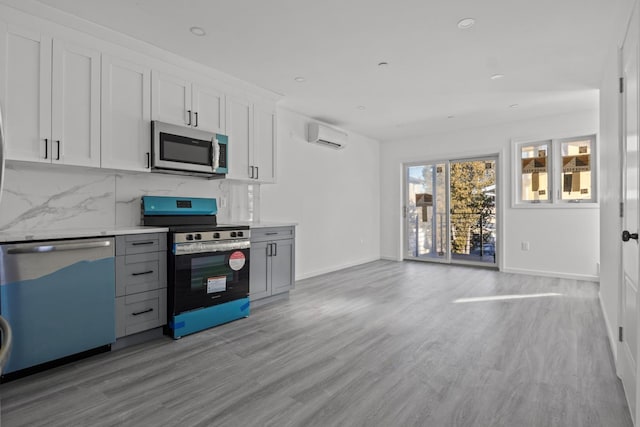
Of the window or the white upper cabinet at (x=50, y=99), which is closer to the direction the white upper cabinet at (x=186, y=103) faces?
the window

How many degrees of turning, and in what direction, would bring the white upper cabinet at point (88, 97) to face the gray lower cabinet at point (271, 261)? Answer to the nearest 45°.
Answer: approximately 45° to its left

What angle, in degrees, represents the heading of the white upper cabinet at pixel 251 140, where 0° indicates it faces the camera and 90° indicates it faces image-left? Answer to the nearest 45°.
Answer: approximately 315°

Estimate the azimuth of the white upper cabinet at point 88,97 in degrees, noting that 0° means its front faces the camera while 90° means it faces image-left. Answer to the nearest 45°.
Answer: approximately 315°

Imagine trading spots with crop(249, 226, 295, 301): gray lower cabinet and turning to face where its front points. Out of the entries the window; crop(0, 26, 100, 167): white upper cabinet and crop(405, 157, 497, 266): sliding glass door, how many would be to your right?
1

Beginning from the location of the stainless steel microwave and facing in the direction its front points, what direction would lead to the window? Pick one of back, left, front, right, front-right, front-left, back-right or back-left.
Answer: front-left

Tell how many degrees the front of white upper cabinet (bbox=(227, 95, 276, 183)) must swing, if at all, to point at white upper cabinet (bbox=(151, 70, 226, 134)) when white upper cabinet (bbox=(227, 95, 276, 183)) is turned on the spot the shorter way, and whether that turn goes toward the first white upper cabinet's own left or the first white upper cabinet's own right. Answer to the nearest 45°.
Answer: approximately 90° to the first white upper cabinet's own right

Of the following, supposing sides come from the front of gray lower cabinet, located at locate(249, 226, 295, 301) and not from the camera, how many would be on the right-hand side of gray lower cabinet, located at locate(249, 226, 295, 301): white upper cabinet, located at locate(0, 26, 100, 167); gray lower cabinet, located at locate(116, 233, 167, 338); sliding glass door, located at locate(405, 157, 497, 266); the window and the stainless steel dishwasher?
3

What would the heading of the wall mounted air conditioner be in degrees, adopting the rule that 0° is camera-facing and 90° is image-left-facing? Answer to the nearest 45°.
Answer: approximately 315°

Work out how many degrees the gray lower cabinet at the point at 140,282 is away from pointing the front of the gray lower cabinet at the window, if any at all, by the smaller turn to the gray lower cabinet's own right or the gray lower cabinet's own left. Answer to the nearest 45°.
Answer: approximately 45° to the gray lower cabinet's own left

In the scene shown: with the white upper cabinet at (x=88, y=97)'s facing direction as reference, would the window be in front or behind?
in front

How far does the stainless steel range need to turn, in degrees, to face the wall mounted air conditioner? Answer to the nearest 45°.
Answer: approximately 90° to its left
